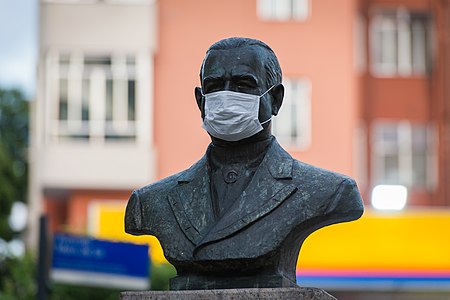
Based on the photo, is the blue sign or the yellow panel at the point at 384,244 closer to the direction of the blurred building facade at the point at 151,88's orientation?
the blue sign

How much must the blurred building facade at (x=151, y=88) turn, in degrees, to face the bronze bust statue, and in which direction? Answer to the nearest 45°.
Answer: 0° — it already faces it

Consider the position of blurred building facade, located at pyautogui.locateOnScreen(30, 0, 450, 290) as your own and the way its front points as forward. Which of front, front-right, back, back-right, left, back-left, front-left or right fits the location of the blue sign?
front

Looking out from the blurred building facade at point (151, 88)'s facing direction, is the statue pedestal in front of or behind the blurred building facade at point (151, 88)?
in front

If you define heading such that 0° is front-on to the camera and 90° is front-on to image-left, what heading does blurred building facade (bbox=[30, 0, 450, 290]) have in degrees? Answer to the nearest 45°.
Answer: approximately 0°
